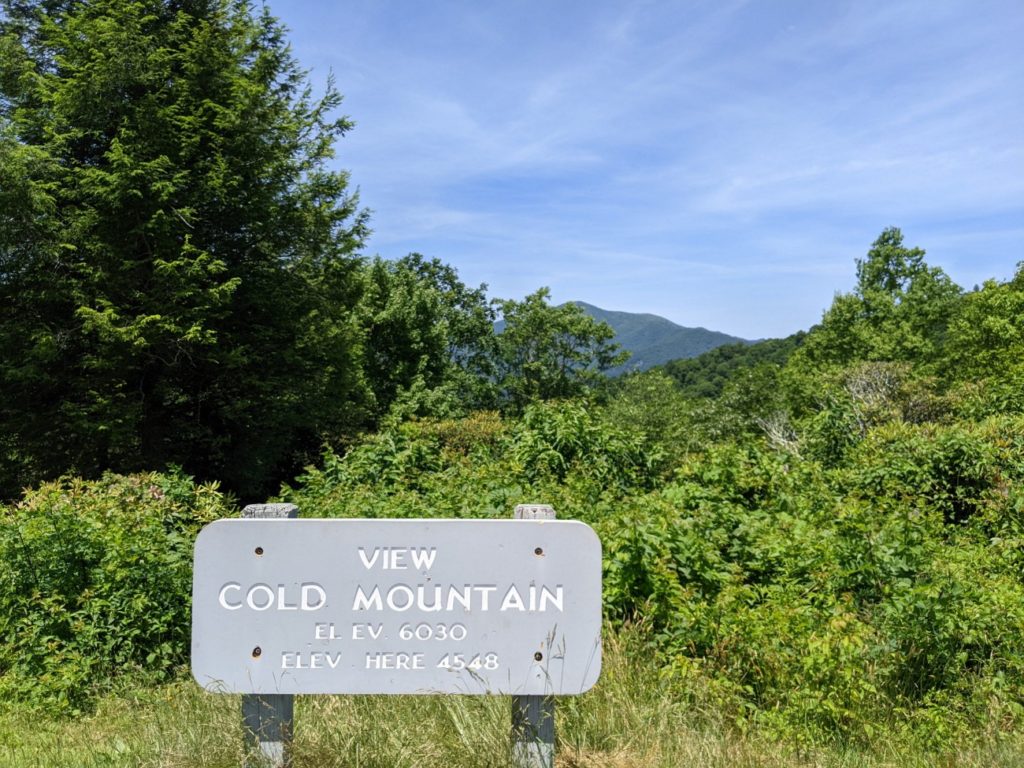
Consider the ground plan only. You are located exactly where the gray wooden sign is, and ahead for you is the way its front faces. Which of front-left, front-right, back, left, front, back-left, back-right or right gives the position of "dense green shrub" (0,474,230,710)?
back-right

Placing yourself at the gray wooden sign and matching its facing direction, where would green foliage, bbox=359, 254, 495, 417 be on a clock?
The green foliage is roughly at 6 o'clock from the gray wooden sign.

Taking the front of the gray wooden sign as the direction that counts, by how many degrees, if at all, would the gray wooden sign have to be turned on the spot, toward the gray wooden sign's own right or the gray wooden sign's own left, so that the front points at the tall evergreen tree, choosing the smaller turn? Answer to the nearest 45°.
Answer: approximately 180°

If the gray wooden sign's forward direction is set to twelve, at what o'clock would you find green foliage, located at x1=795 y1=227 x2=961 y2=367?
The green foliage is roughly at 7 o'clock from the gray wooden sign.

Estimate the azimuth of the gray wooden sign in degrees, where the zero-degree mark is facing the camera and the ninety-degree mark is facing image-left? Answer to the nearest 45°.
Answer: approximately 0°

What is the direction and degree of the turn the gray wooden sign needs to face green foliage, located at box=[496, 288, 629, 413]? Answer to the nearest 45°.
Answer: approximately 180°

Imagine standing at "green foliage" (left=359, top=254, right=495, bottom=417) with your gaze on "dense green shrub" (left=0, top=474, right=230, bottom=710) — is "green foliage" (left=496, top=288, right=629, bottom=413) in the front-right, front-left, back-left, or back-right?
back-left
